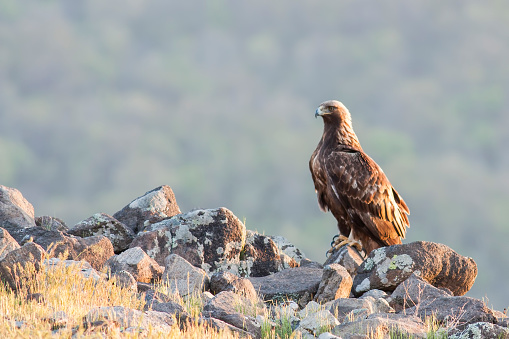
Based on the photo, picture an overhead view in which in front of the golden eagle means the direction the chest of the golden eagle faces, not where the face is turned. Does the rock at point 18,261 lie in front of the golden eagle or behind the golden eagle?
in front

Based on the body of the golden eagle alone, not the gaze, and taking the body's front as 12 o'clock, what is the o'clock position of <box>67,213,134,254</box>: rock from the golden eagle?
The rock is roughly at 12 o'clock from the golden eagle.

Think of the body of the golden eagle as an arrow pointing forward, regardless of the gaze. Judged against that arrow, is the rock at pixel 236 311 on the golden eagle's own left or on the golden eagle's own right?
on the golden eagle's own left

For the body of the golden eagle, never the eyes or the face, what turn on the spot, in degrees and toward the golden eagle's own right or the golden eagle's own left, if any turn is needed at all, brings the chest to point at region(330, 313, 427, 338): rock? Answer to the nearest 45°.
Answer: approximately 90° to the golden eagle's own left

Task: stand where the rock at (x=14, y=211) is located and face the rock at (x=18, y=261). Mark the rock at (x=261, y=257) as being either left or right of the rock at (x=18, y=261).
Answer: left

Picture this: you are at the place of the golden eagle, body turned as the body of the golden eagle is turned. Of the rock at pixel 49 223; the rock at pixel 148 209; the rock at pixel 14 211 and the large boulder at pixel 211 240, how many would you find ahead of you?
4

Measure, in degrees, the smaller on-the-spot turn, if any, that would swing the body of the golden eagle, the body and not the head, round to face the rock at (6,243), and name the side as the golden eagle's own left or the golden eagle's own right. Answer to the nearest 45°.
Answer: approximately 45° to the golden eagle's own left

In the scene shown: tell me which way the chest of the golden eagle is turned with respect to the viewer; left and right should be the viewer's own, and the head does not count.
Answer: facing to the left of the viewer

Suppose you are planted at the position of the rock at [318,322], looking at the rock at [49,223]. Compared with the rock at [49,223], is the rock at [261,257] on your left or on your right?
right

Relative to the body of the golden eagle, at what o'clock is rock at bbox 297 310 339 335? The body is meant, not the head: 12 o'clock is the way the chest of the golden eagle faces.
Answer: The rock is roughly at 9 o'clock from the golden eagle.

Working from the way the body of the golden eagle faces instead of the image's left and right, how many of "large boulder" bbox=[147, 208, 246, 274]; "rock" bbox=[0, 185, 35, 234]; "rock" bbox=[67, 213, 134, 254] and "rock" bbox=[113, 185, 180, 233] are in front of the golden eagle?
4

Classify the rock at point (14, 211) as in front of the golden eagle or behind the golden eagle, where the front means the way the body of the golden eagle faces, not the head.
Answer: in front
